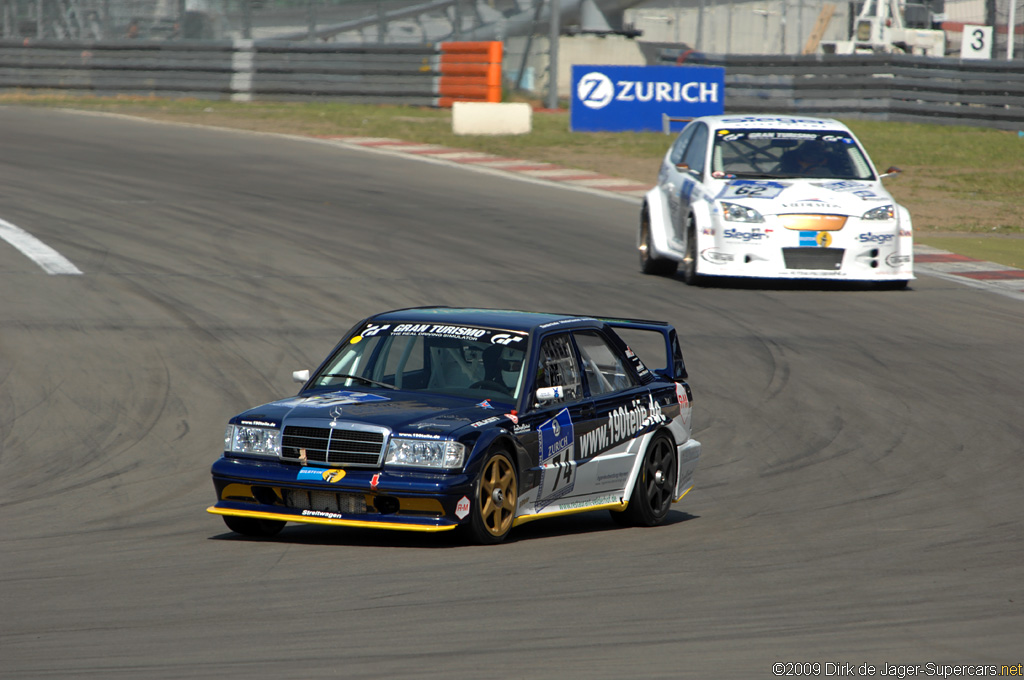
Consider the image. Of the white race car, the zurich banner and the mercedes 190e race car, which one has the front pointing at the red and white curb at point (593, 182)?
the zurich banner

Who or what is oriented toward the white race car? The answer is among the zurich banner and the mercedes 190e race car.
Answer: the zurich banner

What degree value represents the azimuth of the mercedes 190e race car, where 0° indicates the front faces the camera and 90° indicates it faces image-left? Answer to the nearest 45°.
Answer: approximately 45°

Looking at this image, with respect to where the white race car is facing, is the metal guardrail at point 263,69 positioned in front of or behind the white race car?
behind

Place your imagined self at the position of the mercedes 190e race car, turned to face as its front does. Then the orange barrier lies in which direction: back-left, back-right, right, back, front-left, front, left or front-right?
back-right

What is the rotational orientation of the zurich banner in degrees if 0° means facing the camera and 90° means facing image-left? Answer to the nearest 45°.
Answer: approximately 0°

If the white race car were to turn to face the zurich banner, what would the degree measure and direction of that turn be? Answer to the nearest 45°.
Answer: approximately 180°

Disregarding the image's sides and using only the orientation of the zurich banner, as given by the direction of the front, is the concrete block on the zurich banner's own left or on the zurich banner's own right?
on the zurich banner's own right

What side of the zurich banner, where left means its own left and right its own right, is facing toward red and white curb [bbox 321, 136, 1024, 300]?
front

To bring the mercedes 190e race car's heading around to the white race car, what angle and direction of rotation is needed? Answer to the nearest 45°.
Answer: approximately 135° to its right

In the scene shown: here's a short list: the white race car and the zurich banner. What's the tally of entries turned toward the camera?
2
